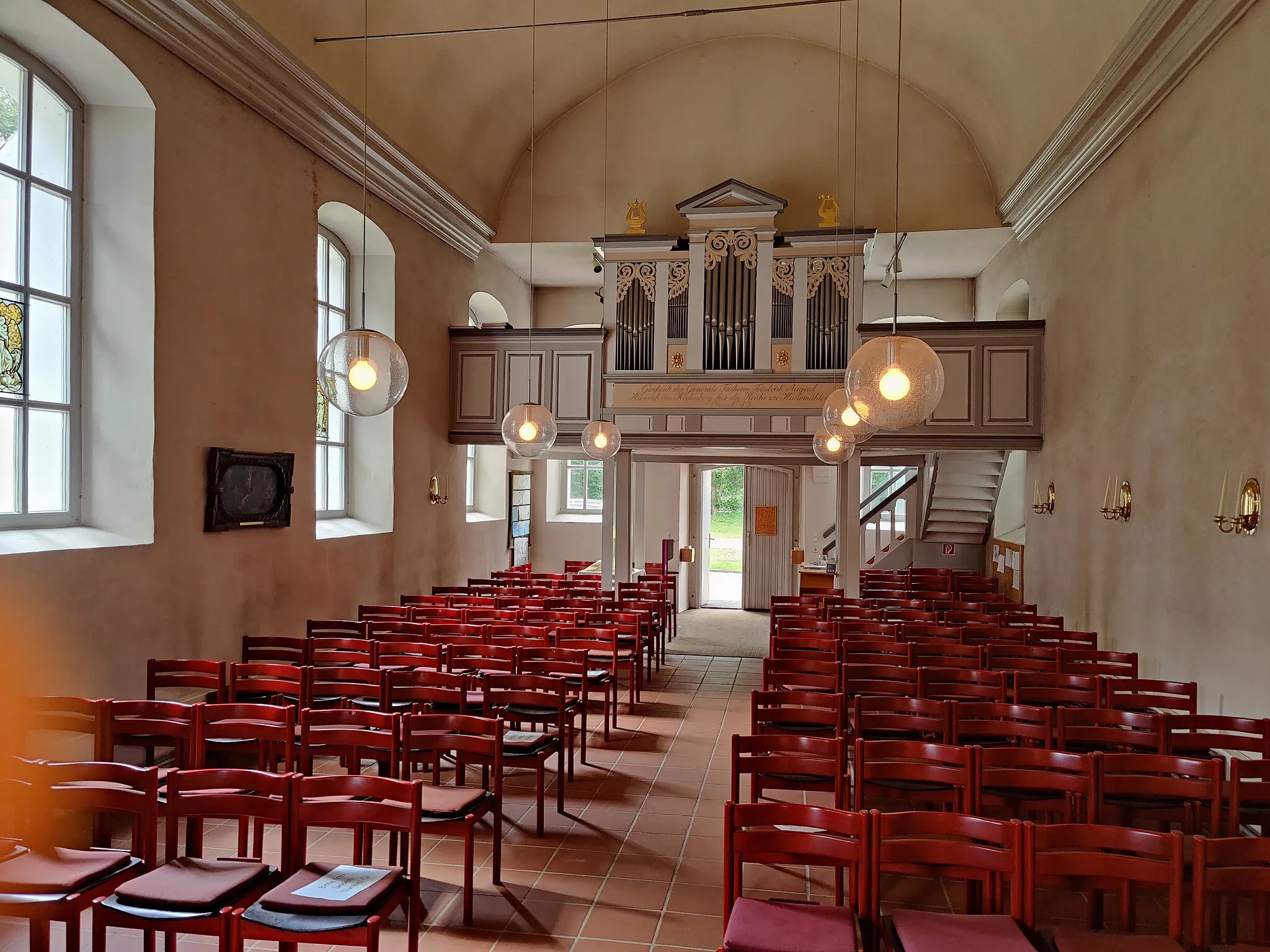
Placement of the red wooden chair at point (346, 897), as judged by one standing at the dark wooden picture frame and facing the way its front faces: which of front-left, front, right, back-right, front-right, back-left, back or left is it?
front-right

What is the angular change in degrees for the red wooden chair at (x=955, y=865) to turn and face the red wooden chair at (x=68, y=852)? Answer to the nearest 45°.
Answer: approximately 90° to its right

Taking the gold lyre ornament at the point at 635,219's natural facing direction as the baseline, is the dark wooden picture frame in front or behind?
in front

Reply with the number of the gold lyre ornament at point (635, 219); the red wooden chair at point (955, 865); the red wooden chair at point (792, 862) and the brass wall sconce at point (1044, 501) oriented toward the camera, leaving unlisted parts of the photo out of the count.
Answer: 3

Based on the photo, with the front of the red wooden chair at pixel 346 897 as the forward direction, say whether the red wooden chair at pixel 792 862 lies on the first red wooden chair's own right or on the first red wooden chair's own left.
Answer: on the first red wooden chair's own left

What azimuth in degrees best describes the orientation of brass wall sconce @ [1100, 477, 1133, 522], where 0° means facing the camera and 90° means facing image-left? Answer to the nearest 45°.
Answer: approximately 45°

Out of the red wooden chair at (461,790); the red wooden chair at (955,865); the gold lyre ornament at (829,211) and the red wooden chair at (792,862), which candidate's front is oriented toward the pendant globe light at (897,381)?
the gold lyre ornament

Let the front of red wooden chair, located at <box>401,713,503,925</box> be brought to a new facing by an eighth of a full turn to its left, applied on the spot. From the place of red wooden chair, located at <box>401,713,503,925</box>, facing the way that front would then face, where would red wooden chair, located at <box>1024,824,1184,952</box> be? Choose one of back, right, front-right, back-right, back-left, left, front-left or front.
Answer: front-left

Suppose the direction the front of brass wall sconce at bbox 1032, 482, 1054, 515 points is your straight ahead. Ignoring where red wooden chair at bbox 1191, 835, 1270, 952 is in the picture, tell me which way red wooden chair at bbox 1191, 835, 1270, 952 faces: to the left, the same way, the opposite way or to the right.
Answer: to the left

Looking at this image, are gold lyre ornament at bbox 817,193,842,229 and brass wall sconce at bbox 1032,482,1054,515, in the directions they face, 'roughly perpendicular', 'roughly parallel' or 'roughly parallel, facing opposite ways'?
roughly perpendicular

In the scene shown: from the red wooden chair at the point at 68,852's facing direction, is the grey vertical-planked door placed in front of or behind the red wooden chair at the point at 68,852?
behind
